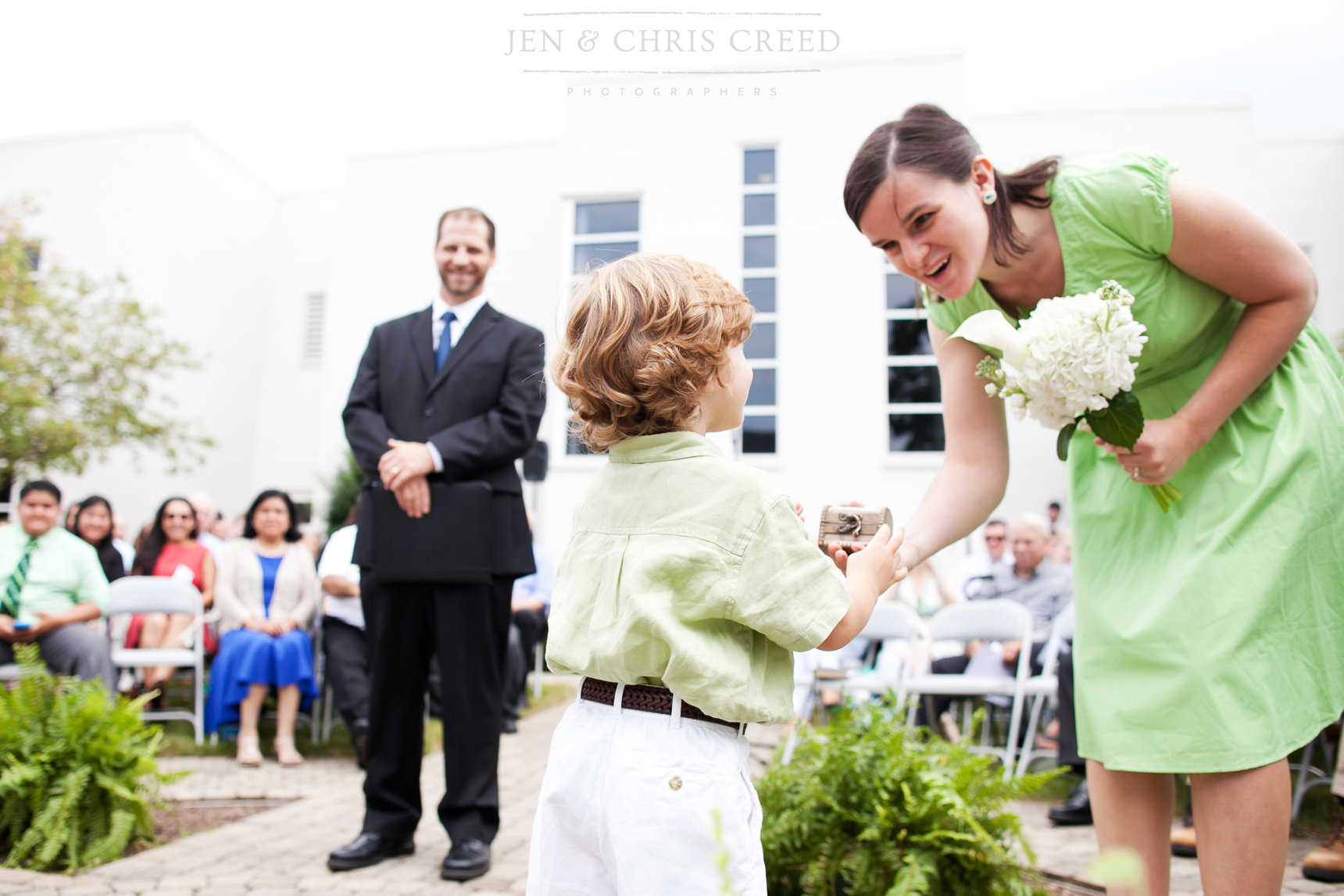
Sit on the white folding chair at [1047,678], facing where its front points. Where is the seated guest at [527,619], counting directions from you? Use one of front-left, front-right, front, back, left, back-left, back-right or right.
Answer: front-right

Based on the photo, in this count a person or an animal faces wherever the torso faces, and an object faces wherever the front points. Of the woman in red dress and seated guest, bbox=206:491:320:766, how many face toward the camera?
2

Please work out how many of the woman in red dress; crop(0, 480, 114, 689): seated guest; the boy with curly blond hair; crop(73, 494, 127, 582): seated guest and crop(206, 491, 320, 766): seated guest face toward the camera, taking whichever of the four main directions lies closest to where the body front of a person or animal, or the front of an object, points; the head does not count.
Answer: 4

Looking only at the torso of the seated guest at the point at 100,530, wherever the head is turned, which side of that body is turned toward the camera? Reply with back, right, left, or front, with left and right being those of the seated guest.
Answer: front

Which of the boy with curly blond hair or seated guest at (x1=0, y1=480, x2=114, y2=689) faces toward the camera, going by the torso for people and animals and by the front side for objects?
the seated guest

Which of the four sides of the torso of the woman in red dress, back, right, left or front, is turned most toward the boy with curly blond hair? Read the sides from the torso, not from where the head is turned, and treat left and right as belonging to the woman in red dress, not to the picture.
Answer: front

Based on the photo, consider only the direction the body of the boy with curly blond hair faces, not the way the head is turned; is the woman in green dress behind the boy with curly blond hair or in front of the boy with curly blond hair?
in front

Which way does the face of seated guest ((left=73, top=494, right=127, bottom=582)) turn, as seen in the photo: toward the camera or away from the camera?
toward the camera

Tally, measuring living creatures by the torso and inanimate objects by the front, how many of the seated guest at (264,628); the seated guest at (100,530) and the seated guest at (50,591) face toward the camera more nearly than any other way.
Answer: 3

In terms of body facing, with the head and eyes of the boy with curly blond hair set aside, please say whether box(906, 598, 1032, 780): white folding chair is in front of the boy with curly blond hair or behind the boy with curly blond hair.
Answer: in front

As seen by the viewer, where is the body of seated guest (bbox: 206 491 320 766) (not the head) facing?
toward the camera

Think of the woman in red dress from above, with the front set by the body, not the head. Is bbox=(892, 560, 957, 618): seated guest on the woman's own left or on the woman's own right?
on the woman's own left

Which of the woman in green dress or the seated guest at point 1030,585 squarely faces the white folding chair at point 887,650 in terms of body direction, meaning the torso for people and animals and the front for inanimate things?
the seated guest

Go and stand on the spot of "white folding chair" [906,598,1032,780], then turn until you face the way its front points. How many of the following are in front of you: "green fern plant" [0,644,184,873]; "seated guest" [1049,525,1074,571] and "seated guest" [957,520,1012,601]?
1

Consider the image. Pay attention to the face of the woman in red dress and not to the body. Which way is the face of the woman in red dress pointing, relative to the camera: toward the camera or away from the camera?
toward the camera

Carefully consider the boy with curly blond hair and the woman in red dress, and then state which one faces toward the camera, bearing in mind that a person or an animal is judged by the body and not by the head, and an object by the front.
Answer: the woman in red dress

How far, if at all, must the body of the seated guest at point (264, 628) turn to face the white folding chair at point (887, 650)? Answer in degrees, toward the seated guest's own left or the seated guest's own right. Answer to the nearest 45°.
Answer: approximately 45° to the seated guest's own left

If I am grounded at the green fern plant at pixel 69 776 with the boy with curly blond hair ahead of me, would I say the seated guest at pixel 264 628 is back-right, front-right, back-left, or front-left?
back-left
